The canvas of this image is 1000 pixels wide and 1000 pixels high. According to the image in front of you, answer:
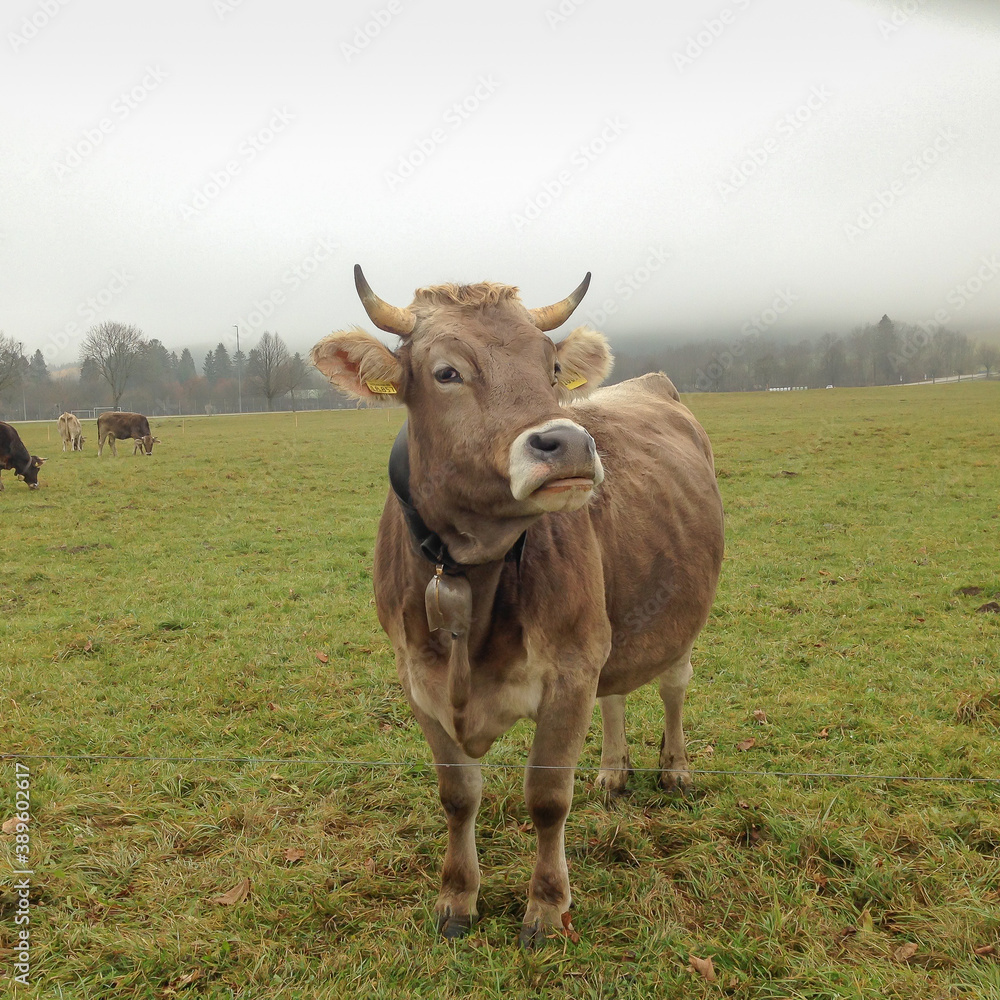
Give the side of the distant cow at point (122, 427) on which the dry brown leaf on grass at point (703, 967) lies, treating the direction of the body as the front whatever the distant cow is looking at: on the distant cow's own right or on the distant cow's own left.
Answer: on the distant cow's own right

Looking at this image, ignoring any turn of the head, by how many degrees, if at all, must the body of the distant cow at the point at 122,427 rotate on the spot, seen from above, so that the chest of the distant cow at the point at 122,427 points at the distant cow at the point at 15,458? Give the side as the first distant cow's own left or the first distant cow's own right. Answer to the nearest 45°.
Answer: approximately 90° to the first distant cow's own right

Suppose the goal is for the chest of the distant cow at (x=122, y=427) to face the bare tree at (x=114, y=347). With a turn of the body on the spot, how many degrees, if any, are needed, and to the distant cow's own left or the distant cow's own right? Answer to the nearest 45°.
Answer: approximately 90° to the distant cow's own left

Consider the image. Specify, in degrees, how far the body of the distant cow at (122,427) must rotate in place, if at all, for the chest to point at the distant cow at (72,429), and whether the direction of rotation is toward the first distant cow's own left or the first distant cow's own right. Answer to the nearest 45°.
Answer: approximately 135° to the first distant cow's own left

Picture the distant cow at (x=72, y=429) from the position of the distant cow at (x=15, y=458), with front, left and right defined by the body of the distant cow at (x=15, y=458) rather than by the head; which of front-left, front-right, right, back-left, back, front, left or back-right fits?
left

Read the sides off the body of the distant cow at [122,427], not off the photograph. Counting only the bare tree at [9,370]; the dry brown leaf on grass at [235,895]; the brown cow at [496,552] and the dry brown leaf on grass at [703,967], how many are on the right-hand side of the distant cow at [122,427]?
3

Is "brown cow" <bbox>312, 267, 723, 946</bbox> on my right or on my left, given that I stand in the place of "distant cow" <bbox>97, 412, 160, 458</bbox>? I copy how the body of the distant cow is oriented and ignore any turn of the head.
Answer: on my right

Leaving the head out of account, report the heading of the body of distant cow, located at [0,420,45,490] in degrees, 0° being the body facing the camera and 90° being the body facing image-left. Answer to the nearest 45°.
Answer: approximately 270°

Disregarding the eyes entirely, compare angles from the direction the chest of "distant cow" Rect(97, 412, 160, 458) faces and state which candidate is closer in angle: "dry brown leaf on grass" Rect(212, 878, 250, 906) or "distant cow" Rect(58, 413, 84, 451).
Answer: the dry brown leaf on grass

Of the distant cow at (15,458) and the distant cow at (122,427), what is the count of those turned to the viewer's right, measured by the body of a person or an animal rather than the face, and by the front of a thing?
2

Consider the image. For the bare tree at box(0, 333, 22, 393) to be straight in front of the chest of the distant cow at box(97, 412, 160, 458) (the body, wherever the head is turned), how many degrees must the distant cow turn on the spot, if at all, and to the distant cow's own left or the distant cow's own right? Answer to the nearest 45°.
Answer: approximately 90° to the distant cow's own left

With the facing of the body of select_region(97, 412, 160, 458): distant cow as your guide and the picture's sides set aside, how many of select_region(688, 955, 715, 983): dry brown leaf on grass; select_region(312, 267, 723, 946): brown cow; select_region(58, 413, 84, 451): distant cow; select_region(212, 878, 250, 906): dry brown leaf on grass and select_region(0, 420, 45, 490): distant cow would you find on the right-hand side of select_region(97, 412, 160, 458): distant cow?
4

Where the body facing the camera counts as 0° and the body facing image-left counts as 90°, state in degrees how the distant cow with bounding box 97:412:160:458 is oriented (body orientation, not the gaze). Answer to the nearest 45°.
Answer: approximately 270°
